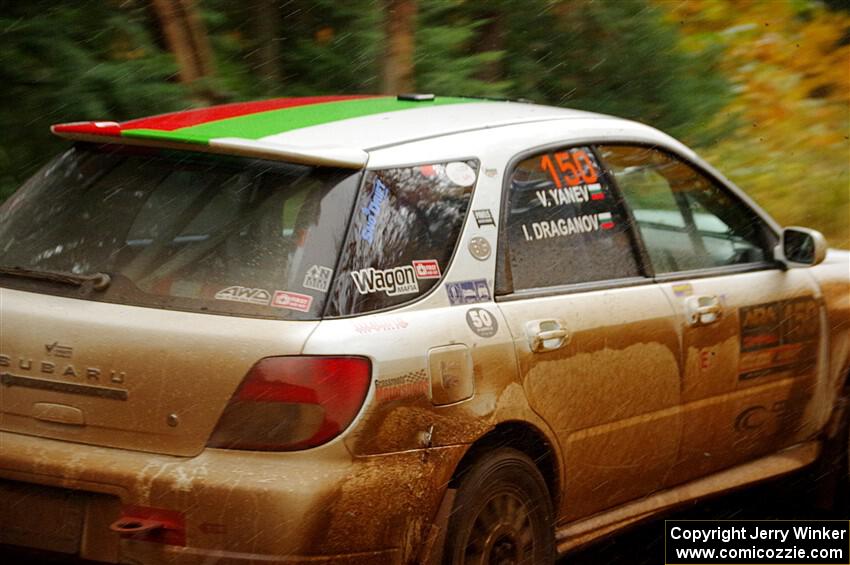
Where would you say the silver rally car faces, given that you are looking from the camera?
facing away from the viewer and to the right of the viewer
